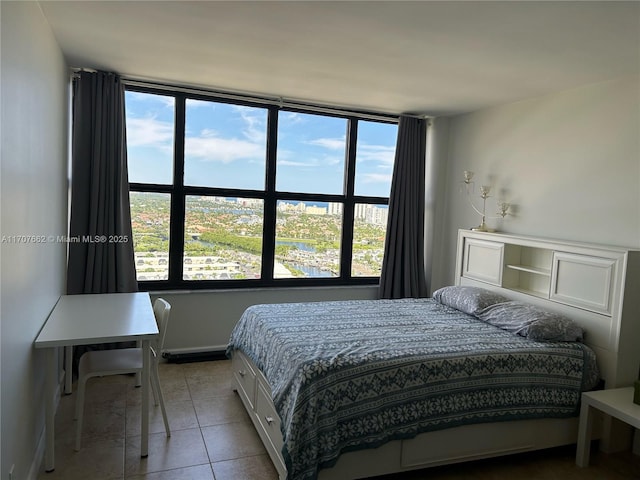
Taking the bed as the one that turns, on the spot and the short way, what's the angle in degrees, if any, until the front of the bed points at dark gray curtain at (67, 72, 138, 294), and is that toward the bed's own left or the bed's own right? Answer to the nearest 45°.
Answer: approximately 45° to the bed's own right

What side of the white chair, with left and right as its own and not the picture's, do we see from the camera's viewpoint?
left

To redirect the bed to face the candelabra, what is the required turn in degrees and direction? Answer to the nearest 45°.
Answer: approximately 135° to its right

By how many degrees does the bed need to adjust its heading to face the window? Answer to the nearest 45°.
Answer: approximately 90° to its right

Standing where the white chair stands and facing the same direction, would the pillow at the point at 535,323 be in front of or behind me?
behind

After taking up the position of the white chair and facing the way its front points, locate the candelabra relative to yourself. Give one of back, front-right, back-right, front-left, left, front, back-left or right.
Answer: back

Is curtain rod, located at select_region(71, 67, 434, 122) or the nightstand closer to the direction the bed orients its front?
the curtain rod

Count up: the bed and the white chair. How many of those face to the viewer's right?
0

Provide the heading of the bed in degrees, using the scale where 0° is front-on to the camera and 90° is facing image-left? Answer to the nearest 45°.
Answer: approximately 45°

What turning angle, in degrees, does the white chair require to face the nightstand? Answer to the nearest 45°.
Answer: approximately 135° to its left

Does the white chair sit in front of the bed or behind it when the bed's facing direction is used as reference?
in front

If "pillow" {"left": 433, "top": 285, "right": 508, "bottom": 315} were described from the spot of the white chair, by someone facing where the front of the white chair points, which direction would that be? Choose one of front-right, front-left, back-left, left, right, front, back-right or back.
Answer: back
